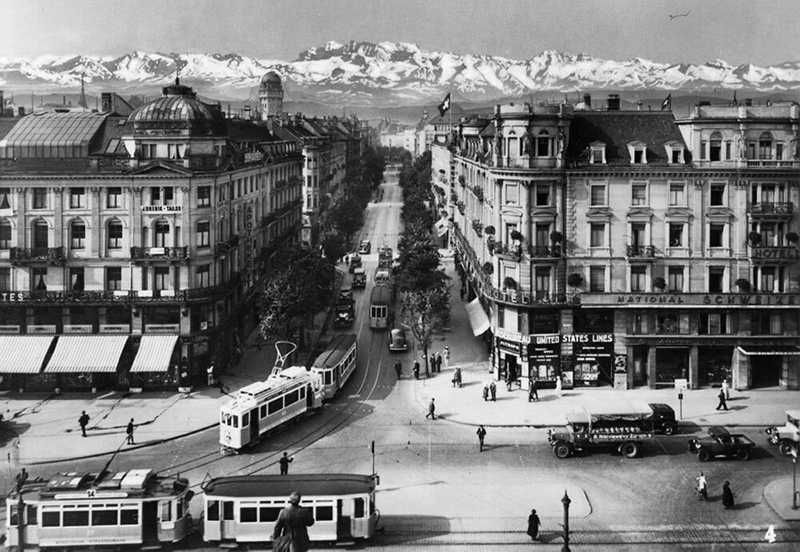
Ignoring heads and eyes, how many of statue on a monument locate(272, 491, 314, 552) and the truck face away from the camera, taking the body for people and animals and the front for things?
1

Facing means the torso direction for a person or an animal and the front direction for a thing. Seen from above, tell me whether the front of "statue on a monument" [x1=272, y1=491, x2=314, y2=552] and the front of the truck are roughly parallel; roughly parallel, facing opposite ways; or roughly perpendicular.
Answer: roughly perpendicular

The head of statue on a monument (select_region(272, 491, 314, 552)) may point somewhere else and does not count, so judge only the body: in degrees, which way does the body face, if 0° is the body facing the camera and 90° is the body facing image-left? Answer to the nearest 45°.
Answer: approximately 180°

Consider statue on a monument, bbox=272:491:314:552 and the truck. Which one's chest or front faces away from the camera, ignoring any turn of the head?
the statue on a monument
